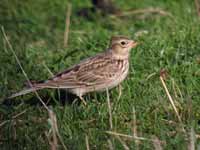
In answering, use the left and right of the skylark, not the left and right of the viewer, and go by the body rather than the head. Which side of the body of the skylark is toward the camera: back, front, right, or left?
right
